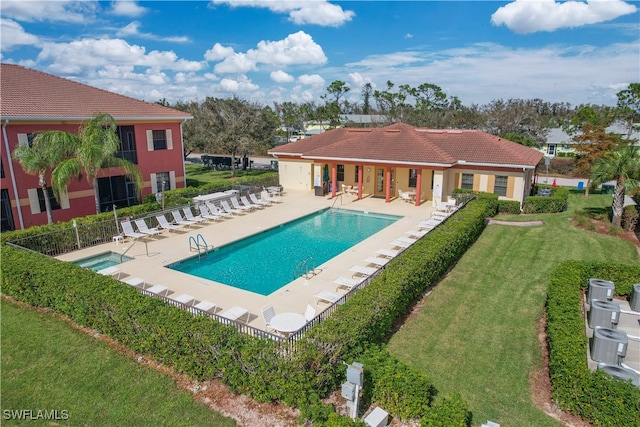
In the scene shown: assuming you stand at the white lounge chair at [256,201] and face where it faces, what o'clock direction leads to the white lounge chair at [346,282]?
the white lounge chair at [346,282] is roughly at 1 o'clock from the white lounge chair at [256,201].

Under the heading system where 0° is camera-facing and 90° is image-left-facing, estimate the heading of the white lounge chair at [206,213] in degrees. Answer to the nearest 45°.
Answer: approximately 315°

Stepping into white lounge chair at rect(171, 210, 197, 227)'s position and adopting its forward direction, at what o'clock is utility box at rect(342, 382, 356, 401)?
The utility box is roughly at 1 o'clock from the white lounge chair.

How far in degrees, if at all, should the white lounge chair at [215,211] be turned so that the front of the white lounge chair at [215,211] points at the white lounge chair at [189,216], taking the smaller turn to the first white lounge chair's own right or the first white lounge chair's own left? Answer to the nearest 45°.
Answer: approximately 90° to the first white lounge chair's own right

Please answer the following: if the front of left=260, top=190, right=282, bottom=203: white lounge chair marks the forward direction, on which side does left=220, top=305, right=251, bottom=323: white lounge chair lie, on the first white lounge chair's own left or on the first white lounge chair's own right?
on the first white lounge chair's own right

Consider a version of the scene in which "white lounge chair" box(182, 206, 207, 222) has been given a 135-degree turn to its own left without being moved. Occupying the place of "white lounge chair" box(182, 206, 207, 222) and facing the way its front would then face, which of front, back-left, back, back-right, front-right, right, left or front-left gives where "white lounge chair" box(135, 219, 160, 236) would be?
back-left

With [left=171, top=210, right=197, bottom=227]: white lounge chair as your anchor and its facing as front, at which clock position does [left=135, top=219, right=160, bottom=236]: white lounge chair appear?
[left=135, top=219, right=160, bottom=236]: white lounge chair is roughly at 3 o'clock from [left=171, top=210, right=197, bottom=227]: white lounge chair.

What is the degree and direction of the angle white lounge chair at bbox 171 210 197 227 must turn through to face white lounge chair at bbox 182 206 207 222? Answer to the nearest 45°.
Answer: approximately 90° to its left

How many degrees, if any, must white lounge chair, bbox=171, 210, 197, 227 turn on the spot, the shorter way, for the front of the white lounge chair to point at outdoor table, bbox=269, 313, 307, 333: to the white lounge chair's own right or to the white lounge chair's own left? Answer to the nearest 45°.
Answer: approximately 45° to the white lounge chair's own right

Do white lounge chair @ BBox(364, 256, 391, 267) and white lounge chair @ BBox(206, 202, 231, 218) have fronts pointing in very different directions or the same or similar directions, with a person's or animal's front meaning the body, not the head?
very different directions
